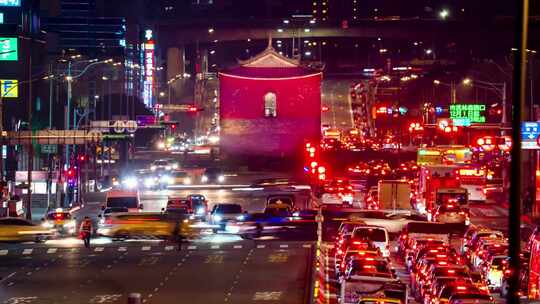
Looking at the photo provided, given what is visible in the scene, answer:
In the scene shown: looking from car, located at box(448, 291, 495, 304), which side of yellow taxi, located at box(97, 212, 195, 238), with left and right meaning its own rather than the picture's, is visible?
right

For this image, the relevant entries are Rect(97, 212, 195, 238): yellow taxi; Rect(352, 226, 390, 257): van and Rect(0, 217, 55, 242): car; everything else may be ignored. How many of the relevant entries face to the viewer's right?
2

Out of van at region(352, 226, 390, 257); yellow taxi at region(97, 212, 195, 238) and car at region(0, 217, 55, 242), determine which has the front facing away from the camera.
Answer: van at region(352, 226, 390, 257)

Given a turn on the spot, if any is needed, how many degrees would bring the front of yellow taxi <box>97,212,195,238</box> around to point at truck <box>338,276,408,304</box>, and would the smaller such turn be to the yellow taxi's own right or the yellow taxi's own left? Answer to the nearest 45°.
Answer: approximately 90° to the yellow taxi's own right

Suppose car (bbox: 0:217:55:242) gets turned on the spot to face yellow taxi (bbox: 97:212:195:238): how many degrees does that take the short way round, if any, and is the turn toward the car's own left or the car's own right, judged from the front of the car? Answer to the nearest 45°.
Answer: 0° — it already faces it

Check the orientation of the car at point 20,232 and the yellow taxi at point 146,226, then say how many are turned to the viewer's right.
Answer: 2

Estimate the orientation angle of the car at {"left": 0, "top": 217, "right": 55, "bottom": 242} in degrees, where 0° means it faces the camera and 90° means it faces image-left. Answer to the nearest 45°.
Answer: approximately 270°

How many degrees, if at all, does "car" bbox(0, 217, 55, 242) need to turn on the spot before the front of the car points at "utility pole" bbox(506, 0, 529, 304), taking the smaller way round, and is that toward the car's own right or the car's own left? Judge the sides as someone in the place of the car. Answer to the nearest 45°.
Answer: approximately 90° to the car's own right

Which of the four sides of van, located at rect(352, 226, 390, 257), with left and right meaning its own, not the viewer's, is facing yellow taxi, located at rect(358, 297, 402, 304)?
back

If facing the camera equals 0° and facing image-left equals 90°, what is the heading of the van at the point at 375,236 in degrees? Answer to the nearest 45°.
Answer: approximately 180°
